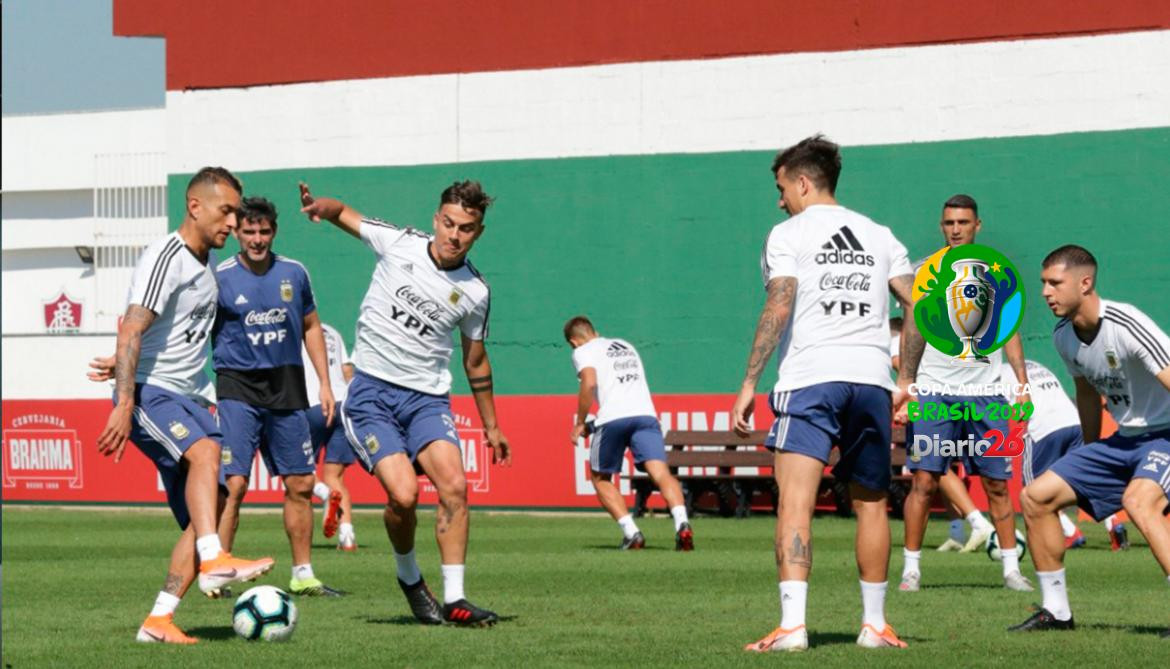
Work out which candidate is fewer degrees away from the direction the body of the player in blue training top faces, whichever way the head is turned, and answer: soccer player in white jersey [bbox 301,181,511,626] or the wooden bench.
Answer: the soccer player in white jersey

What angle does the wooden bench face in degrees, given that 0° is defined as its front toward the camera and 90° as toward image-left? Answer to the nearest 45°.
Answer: approximately 0°

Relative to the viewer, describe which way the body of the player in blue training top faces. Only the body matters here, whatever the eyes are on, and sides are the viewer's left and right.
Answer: facing the viewer

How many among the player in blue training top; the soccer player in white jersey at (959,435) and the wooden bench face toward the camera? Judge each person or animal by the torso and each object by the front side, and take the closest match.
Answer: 3

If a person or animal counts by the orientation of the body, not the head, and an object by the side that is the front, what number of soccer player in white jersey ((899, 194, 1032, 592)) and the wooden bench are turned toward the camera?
2

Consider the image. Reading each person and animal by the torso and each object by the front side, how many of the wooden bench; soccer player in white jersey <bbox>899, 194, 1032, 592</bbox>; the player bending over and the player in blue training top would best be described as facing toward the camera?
3

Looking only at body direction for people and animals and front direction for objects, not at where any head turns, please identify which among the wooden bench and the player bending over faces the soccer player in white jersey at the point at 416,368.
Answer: the wooden bench

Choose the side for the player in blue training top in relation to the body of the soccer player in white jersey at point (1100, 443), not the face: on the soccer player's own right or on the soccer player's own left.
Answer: on the soccer player's own right

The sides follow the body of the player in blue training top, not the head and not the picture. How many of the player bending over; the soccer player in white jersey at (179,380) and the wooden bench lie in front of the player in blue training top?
1

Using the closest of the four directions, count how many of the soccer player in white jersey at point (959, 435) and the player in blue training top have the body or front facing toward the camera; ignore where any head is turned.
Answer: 2

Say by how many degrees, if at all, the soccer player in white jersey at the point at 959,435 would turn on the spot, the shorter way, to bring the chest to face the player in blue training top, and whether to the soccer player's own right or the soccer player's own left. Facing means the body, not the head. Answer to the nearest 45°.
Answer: approximately 90° to the soccer player's own right

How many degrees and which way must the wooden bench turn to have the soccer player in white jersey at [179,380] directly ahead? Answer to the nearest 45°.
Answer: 0° — it already faces them

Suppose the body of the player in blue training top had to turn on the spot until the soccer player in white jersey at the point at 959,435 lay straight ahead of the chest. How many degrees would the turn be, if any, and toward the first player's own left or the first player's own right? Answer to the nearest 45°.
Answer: approximately 90° to the first player's own left

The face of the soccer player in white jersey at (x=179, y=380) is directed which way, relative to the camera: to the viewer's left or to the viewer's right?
to the viewer's right
